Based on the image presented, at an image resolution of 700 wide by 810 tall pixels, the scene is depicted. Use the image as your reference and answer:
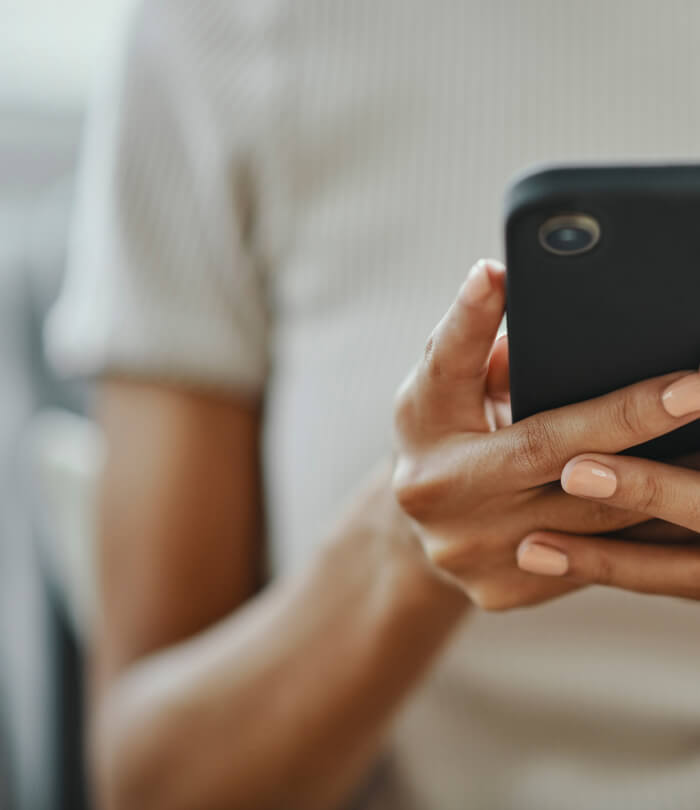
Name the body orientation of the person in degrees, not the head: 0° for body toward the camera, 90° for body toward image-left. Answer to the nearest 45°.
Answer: approximately 0°
